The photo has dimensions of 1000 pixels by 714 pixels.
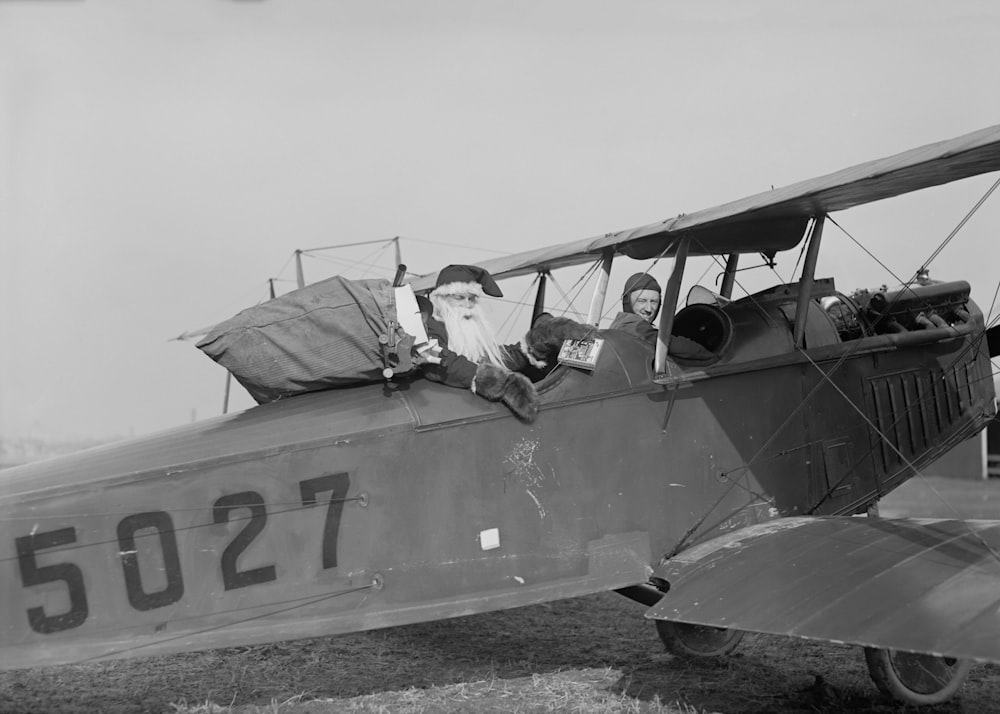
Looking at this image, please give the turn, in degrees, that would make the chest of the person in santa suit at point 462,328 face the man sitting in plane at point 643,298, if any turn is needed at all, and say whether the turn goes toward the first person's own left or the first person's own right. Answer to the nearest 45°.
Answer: approximately 90° to the first person's own left

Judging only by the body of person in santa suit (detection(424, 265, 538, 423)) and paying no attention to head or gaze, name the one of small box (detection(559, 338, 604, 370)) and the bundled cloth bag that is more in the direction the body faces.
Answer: the small box

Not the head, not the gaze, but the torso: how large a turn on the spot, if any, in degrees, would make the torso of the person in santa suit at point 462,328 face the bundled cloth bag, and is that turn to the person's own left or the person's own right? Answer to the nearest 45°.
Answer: approximately 90° to the person's own right

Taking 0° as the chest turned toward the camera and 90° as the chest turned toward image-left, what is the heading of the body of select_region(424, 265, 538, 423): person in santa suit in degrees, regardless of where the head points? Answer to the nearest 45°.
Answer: approximately 315°

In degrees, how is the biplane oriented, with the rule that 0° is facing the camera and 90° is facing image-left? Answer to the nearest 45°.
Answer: approximately 225°
